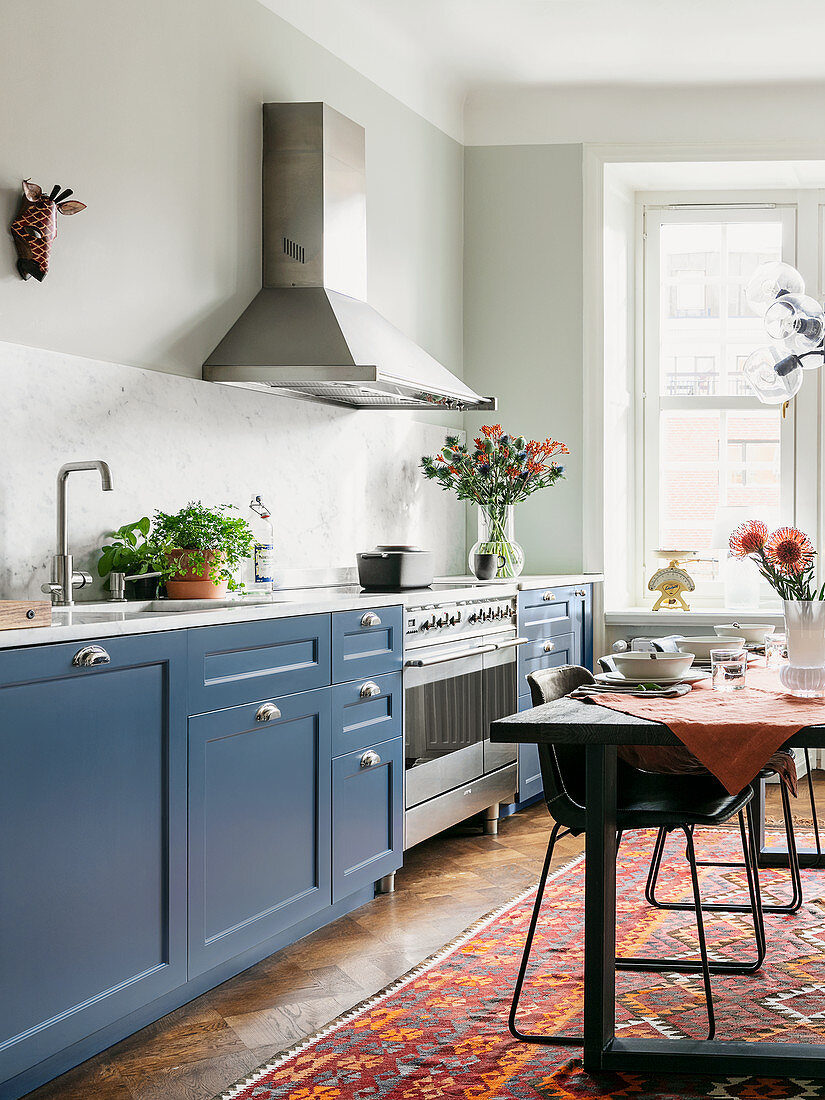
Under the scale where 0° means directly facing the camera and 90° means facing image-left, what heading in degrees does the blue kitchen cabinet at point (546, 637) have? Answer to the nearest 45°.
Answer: approximately 315°

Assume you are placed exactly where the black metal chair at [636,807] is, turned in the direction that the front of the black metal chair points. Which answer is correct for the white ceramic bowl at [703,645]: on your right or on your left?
on your left

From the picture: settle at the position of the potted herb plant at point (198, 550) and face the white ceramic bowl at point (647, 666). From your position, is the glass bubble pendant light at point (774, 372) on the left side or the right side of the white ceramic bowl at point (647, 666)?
left

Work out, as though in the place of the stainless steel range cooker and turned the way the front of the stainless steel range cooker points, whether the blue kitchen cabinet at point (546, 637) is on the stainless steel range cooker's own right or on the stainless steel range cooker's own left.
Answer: on the stainless steel range cooker's own left

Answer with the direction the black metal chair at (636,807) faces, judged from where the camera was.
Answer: facing to the right of the viewer

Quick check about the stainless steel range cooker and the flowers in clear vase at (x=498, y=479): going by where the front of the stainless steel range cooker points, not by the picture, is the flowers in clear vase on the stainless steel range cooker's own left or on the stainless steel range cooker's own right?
on the stainless steel range cooker's own left

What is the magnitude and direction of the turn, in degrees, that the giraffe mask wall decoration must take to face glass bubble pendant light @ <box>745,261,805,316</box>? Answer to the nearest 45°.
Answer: approximately 45° to its left

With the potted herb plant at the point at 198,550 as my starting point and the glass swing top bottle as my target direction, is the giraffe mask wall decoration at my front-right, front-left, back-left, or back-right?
back-left
